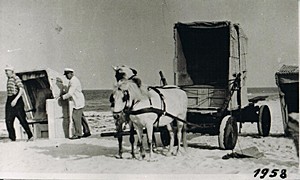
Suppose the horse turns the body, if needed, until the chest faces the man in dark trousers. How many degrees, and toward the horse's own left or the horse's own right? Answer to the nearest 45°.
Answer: approximately 45° to the horse's own right

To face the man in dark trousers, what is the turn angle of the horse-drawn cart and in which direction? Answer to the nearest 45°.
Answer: approximately 45° to its right

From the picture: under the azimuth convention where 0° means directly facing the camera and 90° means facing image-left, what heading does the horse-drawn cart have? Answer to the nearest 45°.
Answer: approximately 45°

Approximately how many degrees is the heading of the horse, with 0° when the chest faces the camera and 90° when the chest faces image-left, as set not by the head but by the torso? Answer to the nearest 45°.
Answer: approximately 45°

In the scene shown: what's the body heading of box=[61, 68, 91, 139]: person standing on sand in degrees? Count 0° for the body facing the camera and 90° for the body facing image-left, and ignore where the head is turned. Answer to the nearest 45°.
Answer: approximately 90°
